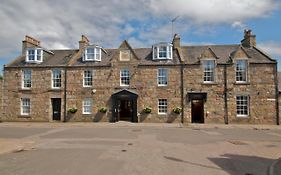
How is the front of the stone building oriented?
toward the camera
